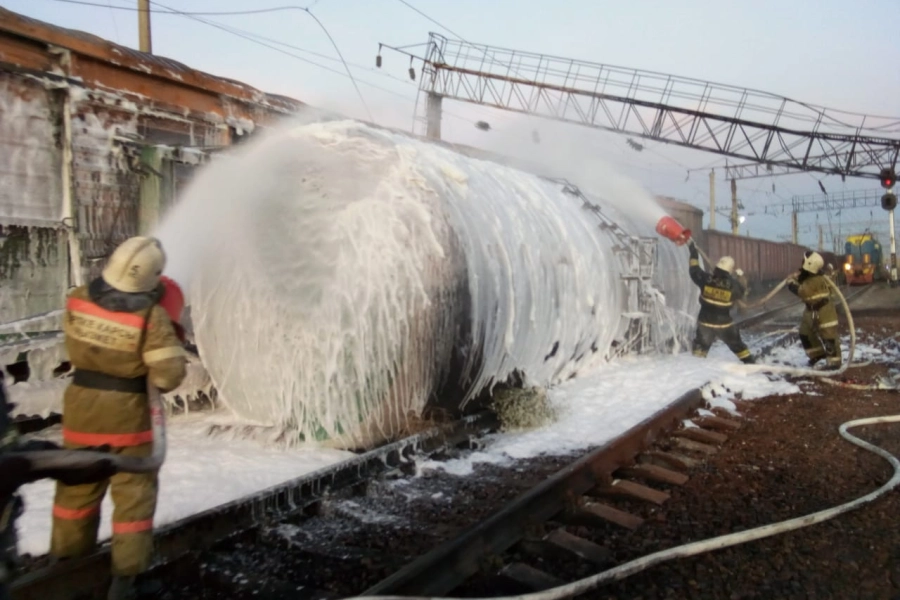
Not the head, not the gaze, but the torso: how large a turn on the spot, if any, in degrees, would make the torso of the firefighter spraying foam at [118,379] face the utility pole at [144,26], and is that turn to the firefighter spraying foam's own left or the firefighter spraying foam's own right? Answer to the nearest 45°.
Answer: approximately 45° to the firefighter spraying foam's own left

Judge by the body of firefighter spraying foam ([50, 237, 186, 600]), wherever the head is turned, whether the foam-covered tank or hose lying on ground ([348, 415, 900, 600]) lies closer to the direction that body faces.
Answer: the foam-covered tank

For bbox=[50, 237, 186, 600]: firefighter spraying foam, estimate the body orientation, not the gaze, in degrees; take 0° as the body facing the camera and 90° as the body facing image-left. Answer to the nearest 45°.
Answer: approximately 225°

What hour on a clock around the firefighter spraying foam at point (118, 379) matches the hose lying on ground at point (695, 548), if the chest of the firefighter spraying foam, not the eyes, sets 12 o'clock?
The hose lying on ground is roughly at 2 o'clock from the firefighter spraying foam.

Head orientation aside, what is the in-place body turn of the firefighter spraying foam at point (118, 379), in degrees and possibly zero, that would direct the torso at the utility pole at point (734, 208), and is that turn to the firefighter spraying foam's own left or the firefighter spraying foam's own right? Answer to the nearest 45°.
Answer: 0° — they already face it

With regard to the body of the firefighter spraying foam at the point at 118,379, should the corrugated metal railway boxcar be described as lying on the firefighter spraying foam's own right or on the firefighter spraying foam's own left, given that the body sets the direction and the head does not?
on the firefighter spraying foam's own left

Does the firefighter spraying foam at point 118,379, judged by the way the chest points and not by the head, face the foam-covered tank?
yes

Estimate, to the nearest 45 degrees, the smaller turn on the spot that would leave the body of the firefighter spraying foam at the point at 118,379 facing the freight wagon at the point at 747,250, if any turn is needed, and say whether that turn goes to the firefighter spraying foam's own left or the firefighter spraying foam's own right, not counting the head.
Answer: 0° — they already face it
